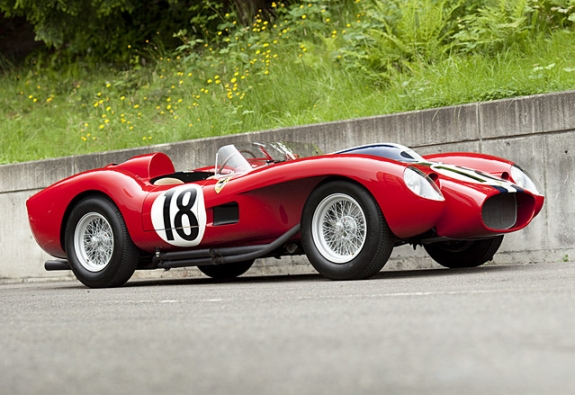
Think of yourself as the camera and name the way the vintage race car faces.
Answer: facing the viewer and to the right of the viewer
